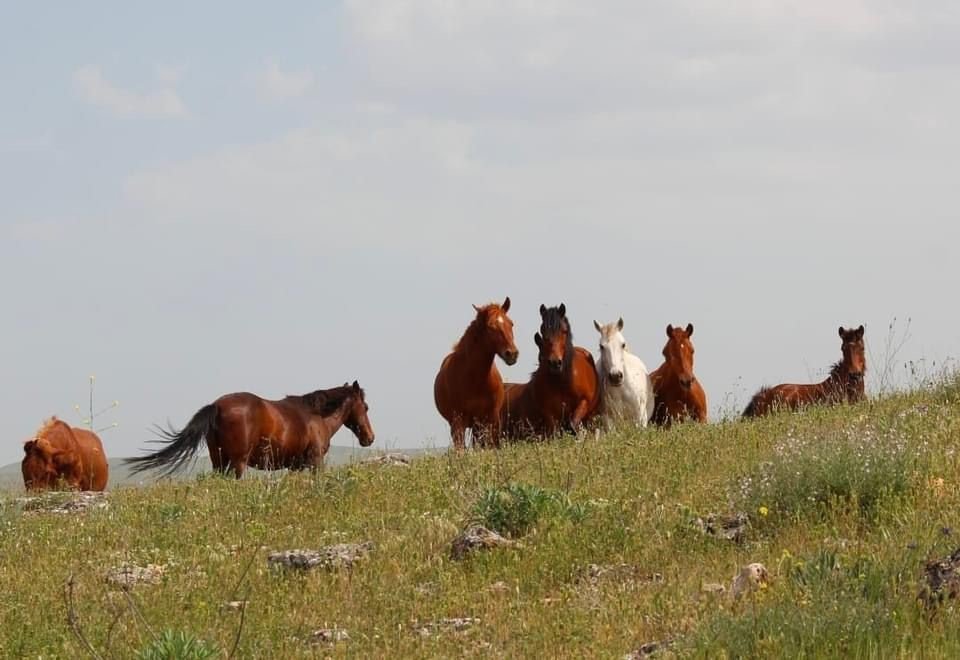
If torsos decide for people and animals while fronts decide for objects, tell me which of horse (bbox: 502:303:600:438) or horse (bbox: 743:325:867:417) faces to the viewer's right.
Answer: horse (bbox: 743:325:867:417)

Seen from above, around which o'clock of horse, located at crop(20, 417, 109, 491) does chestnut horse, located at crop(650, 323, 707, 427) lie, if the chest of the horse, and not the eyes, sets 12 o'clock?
The chestnut horse is roughly at 8 o'clock from the horse.

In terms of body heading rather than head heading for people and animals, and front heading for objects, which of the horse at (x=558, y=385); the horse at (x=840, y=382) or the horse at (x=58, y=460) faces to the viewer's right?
the horse at (x=840, y=382)

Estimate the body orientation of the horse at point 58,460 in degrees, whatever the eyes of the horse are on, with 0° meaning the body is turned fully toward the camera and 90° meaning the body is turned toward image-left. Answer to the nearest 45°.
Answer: approximately 45°

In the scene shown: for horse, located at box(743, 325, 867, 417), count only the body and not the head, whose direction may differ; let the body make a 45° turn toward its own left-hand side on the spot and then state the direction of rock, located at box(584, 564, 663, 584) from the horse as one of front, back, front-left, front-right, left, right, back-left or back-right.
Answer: back-right

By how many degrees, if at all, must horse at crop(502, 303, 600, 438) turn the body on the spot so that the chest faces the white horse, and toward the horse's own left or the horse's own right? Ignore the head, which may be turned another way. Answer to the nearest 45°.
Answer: approximately 135° to the horse's own left

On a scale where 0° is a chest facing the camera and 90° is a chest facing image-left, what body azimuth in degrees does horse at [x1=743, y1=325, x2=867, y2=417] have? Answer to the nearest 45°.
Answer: approximately 270°

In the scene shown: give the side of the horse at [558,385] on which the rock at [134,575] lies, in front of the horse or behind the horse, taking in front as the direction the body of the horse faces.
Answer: in front

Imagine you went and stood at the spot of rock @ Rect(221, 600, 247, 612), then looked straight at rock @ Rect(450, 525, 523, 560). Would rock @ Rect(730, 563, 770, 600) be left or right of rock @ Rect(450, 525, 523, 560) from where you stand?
right

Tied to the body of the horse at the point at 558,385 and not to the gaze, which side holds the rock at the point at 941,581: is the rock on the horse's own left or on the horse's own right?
on the horse's own left
